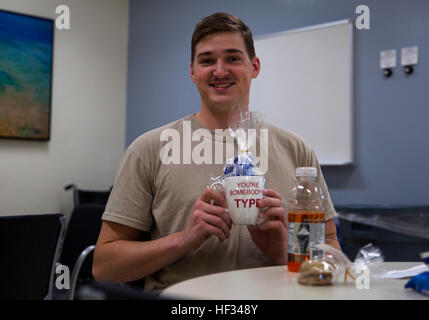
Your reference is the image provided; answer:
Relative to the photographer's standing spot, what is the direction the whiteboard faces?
facing the viewer and to the left of the viewer

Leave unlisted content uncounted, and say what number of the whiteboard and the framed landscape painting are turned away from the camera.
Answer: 0

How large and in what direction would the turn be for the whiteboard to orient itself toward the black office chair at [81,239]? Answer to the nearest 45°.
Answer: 0° — it already faces it

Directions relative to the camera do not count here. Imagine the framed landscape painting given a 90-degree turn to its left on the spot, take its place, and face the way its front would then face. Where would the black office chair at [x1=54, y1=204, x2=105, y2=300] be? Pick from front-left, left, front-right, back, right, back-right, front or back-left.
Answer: back-right

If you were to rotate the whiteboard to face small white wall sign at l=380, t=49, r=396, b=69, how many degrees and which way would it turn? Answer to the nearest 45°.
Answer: approximately 90° to its left

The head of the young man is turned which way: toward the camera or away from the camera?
toward the camera

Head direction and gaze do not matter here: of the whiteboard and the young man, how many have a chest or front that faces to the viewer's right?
0

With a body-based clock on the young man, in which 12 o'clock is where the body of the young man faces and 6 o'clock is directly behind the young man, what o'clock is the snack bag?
The snack bag is roughly at 11 o'clock from the young man.

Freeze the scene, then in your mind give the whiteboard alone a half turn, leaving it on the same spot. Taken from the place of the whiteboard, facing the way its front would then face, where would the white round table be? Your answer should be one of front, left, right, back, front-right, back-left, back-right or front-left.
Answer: back-right

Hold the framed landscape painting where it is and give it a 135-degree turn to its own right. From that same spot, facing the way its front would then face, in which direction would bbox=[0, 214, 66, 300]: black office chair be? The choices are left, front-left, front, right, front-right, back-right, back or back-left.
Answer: left

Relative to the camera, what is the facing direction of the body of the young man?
toward the camera

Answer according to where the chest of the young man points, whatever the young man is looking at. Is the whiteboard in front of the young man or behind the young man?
behind

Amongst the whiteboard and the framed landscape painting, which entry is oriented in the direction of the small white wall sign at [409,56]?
the framed landscape painting

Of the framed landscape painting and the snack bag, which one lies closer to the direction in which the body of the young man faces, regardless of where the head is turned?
the snack bag

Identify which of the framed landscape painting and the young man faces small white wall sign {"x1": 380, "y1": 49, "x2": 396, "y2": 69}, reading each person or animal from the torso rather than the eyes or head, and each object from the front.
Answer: the framed landscape painting
